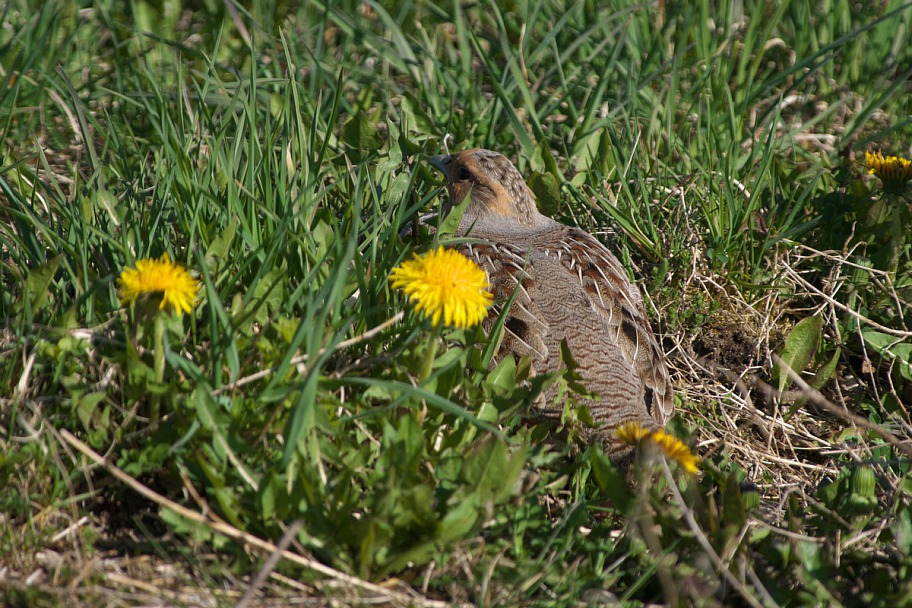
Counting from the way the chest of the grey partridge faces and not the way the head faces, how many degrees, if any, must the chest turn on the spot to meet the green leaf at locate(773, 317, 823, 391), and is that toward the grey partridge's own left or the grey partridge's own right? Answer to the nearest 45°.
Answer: approximately 135° to the grey partridge's own right

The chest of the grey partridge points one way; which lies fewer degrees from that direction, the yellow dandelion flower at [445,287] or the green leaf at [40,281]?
the green leaf

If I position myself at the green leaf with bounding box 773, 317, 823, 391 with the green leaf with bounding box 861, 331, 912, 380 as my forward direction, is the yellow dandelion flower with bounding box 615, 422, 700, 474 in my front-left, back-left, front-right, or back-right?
back-right

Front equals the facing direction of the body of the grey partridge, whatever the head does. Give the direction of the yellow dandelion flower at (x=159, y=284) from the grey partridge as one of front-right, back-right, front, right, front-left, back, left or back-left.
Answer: left

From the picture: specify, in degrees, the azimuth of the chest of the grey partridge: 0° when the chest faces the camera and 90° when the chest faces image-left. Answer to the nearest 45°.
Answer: approximately 135°

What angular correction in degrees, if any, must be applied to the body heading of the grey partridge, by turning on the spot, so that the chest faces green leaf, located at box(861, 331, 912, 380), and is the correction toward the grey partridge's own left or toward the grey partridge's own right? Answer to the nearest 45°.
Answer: approximately 135° to the grey partridge's own right
